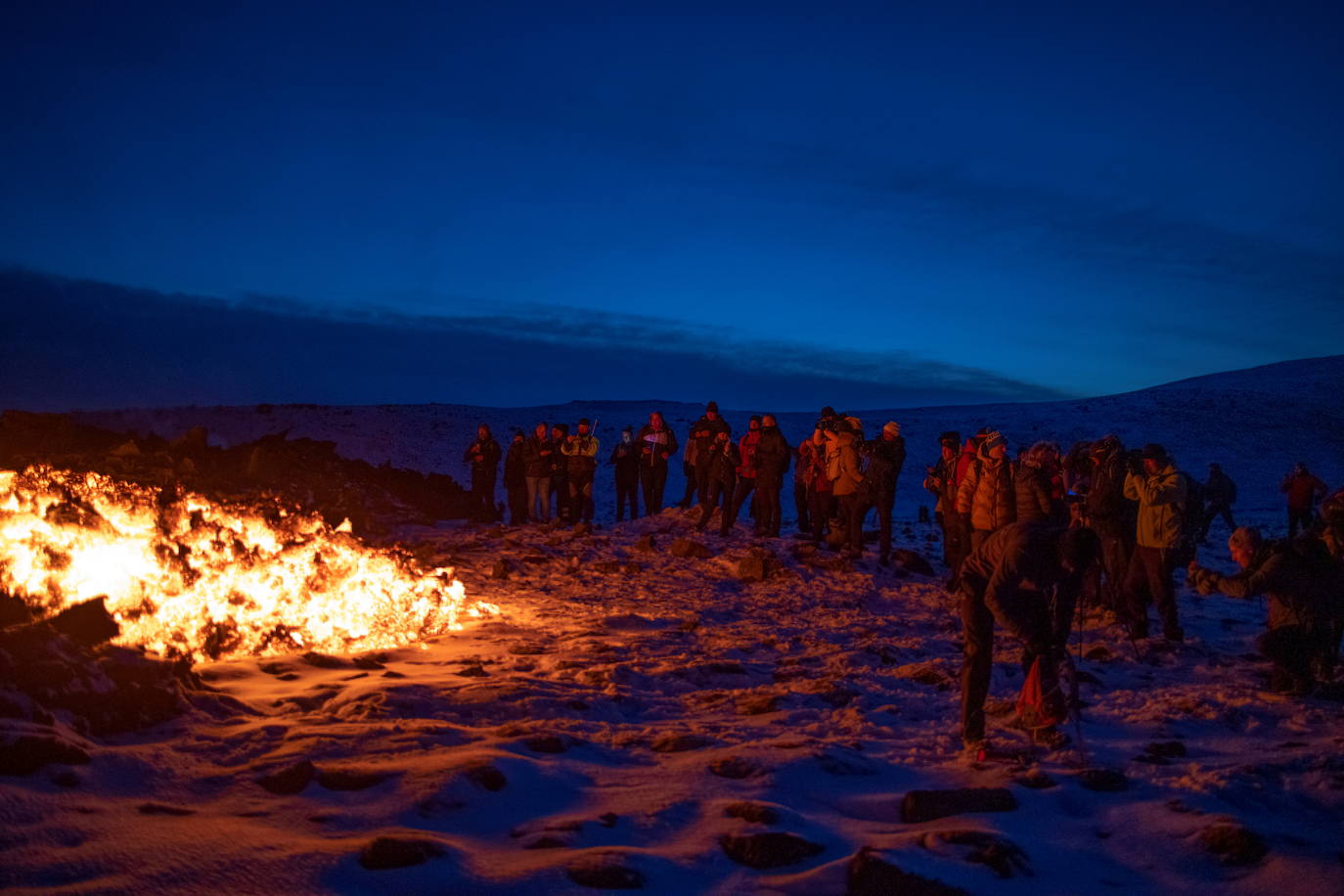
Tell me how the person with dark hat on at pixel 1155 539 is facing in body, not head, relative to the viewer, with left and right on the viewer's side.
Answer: facing the viewer and to the left of the viewer

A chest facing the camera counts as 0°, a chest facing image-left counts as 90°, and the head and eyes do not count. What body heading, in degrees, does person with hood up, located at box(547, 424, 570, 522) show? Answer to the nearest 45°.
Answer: approximately 45°

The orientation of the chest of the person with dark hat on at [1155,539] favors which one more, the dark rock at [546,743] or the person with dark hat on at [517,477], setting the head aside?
the dark rock

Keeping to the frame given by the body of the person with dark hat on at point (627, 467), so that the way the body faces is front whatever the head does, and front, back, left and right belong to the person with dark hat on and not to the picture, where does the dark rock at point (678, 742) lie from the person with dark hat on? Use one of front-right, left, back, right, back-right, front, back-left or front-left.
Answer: front-left

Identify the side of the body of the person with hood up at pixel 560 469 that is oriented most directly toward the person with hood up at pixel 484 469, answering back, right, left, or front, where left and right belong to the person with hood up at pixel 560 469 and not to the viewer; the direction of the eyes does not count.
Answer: right
